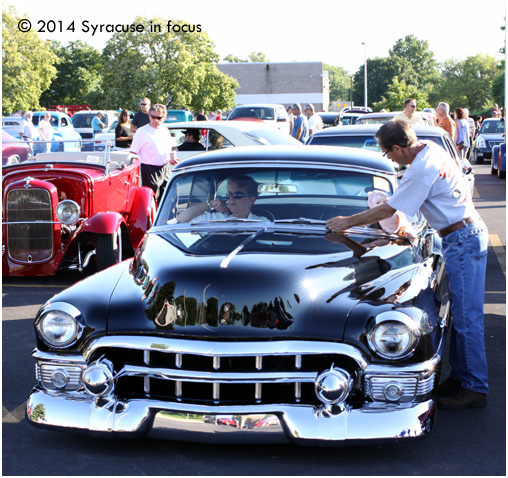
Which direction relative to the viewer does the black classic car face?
toward the camera

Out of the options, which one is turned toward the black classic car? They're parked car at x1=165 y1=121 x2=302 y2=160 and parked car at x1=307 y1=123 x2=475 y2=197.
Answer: parked car at x1=307 y1=123 x2=475 y2=197

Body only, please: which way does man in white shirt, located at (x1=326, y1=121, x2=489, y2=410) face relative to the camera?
to the viewer's left

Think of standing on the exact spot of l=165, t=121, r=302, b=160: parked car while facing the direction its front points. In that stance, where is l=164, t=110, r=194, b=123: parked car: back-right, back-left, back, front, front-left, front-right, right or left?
right

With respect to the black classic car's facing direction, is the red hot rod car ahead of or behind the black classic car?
behind

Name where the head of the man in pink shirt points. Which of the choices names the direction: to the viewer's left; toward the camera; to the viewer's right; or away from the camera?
toward the camera

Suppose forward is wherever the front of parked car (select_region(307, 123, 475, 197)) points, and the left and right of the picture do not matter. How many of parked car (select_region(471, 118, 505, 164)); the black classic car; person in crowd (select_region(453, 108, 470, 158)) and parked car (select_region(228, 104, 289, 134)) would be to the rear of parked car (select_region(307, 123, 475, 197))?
3

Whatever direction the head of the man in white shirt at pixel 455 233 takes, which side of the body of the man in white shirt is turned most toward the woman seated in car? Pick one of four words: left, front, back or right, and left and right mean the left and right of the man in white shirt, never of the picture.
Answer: front

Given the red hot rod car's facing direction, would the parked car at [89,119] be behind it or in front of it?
behind

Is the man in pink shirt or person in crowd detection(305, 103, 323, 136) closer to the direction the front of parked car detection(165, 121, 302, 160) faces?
the man in pink shirt

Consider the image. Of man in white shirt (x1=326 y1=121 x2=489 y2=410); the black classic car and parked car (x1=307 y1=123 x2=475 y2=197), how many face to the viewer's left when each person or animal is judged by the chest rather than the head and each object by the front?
1

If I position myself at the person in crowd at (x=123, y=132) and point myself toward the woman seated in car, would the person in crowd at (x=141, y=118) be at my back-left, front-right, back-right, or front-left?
back-left

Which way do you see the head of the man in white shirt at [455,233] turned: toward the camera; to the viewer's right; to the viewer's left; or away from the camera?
to the viewer's left
